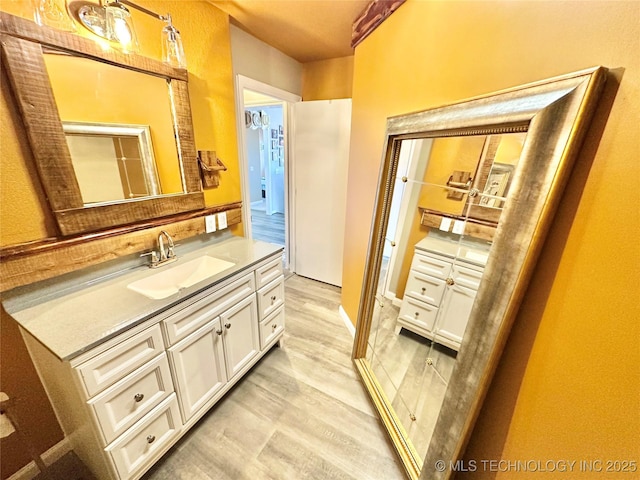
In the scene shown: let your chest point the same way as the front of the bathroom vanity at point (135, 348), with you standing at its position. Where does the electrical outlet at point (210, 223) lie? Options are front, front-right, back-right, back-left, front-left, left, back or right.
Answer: left

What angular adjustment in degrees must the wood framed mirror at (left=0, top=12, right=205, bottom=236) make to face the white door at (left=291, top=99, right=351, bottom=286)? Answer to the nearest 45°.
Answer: approximately 45° to its left

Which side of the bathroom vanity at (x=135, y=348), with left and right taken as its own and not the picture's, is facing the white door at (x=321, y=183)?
left

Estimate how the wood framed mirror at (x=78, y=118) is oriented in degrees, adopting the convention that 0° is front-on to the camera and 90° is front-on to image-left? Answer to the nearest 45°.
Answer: approximately 315°

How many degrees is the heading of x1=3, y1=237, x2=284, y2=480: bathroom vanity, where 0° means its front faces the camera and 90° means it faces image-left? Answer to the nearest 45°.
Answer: approximately 315°

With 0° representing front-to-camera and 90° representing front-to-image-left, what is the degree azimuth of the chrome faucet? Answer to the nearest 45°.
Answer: approximately 315°
